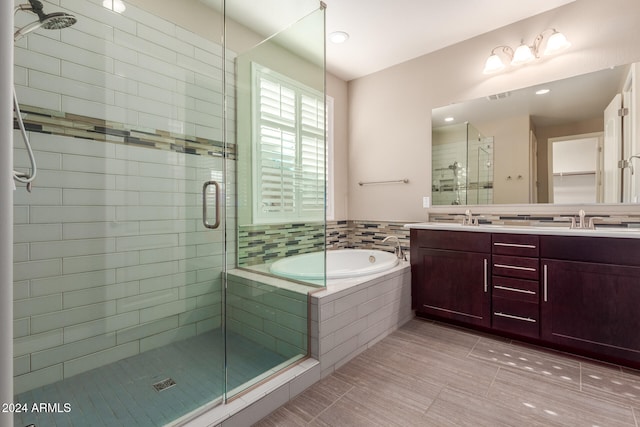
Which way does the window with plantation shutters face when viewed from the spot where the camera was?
facing the viewer and to the right of the viewer

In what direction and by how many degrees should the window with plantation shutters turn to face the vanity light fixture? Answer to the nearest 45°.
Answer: approximately 45° to its left

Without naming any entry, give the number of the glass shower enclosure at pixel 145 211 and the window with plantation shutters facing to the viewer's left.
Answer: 0

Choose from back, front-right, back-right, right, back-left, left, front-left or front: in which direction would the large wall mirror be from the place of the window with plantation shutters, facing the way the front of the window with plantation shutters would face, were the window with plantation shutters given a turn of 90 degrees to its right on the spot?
back-left

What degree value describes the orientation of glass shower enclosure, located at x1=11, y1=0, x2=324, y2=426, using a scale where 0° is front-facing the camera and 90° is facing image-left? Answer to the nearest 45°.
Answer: approximately 315°

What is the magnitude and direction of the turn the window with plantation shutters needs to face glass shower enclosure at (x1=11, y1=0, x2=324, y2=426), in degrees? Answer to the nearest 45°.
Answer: approximately 90° to its right

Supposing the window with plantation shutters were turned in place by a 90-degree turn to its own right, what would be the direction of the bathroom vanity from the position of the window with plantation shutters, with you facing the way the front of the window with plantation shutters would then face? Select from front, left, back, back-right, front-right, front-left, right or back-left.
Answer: back-left
